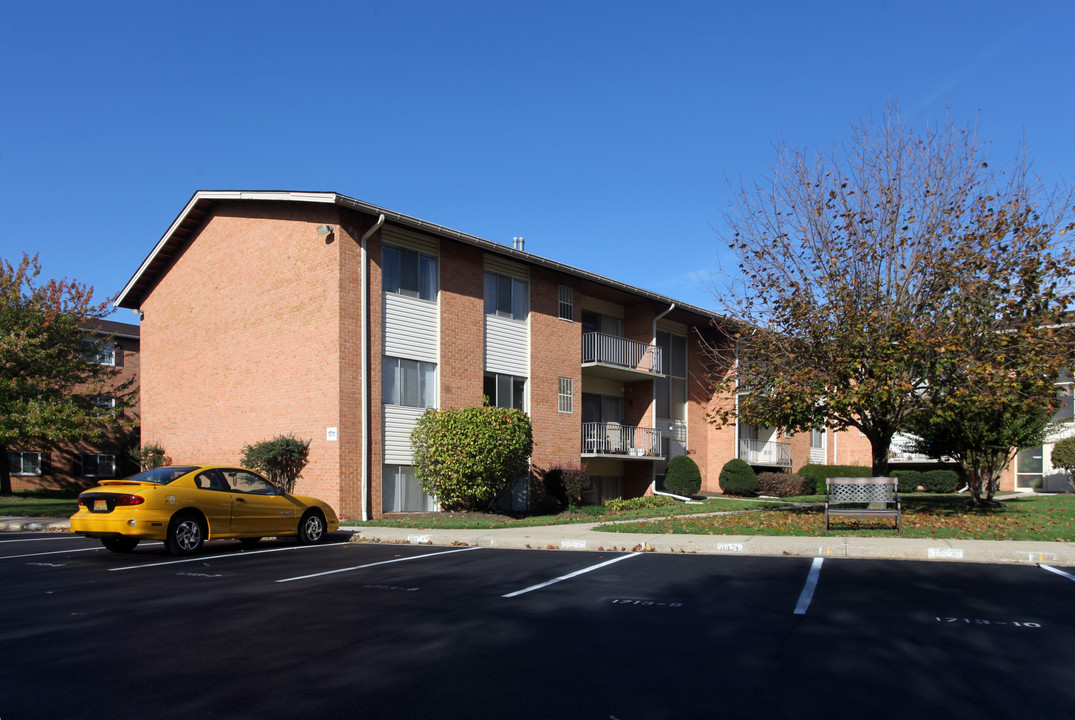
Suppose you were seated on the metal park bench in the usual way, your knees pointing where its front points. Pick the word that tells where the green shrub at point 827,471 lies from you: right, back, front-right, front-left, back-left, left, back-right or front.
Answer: back

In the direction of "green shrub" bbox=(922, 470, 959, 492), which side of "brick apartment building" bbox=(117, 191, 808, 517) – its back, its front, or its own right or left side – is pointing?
left

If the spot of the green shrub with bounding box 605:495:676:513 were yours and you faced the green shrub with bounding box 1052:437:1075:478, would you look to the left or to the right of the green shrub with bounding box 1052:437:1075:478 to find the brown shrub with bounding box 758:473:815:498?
left

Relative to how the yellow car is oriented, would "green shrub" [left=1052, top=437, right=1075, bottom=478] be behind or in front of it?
in front

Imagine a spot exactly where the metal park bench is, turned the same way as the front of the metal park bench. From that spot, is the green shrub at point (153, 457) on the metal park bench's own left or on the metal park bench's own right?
on the metal park bench's own right

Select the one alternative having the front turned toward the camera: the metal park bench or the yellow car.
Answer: the metal park bench

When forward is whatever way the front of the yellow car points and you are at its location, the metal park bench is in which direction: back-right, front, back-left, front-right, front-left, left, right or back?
front-right

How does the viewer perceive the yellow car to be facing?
facing away from the viewer and to the right of the viewer

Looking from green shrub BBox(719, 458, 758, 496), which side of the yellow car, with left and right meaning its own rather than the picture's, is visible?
front

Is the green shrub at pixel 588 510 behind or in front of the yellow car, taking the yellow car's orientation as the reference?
in front

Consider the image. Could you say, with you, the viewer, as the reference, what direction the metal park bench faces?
facing the viewer

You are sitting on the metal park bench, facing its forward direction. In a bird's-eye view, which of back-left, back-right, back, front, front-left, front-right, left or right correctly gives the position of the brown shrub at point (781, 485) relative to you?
back
